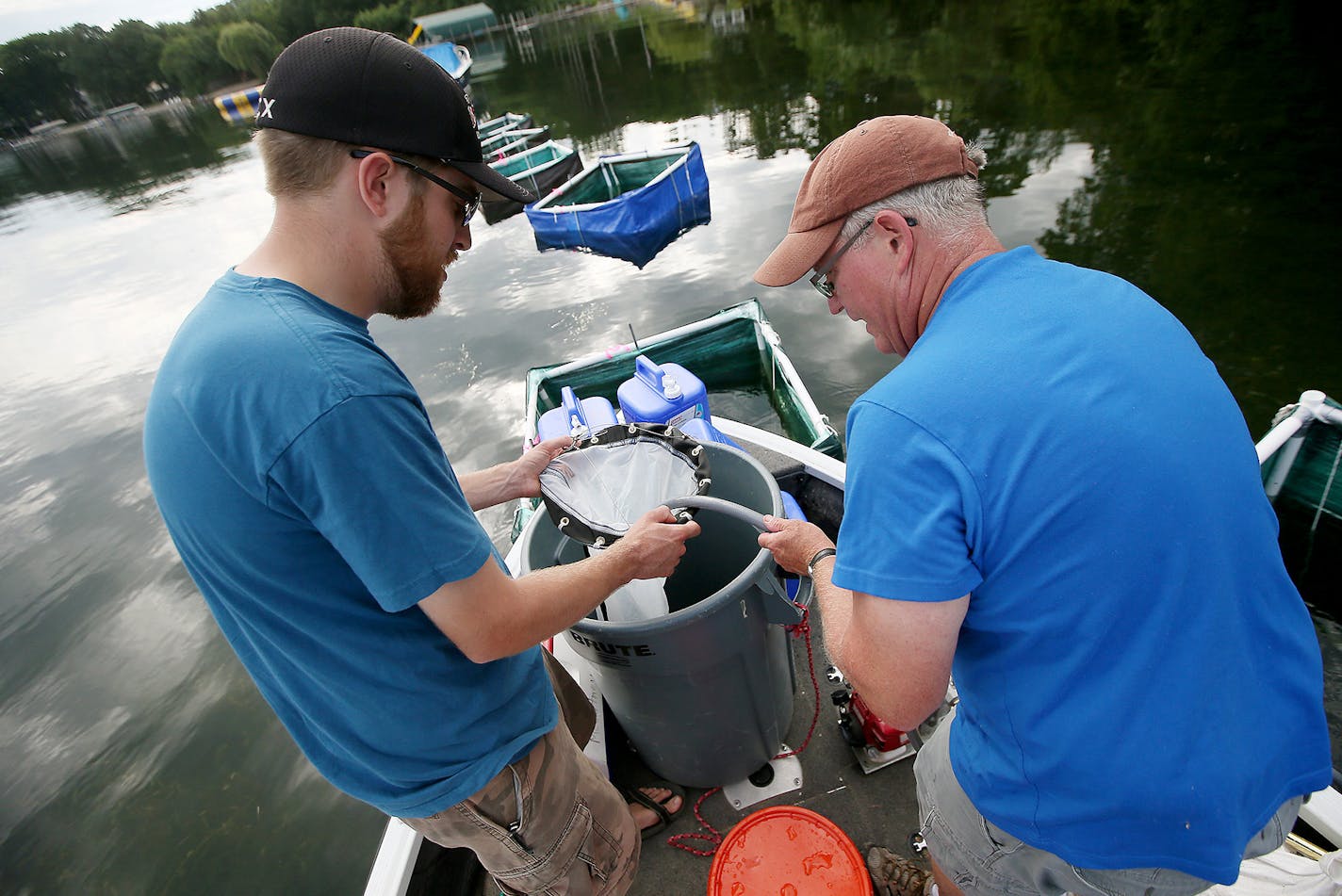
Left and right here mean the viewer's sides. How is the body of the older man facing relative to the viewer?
facing away from the viewer and to the left of the viewer

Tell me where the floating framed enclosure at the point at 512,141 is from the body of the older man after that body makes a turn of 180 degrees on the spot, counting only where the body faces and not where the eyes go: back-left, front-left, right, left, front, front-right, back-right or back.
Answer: back

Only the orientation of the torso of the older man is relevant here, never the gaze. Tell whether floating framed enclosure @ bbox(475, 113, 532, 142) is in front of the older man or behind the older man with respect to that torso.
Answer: in front

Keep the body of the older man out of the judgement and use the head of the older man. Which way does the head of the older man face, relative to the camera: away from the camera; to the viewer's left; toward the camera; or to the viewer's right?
to the viewer's left

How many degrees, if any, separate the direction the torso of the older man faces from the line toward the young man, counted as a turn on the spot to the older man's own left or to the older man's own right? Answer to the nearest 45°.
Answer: approximately 45° to the older man's own left

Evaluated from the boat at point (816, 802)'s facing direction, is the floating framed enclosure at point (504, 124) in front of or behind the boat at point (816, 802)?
in front

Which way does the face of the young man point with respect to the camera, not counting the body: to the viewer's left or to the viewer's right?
to the viewer's right

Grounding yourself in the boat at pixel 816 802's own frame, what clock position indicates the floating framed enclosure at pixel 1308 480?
the floating framed enclosure at pixel 1308 480 is roughly at 2 o'clock from the boat at pixel 816 802.

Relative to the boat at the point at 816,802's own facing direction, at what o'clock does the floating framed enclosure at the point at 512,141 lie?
the floating framed enclosure at the point at 512,141 is roughly at 11 o'clock from the boat at the point at 816,802.

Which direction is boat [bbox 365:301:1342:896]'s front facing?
away from the camera
